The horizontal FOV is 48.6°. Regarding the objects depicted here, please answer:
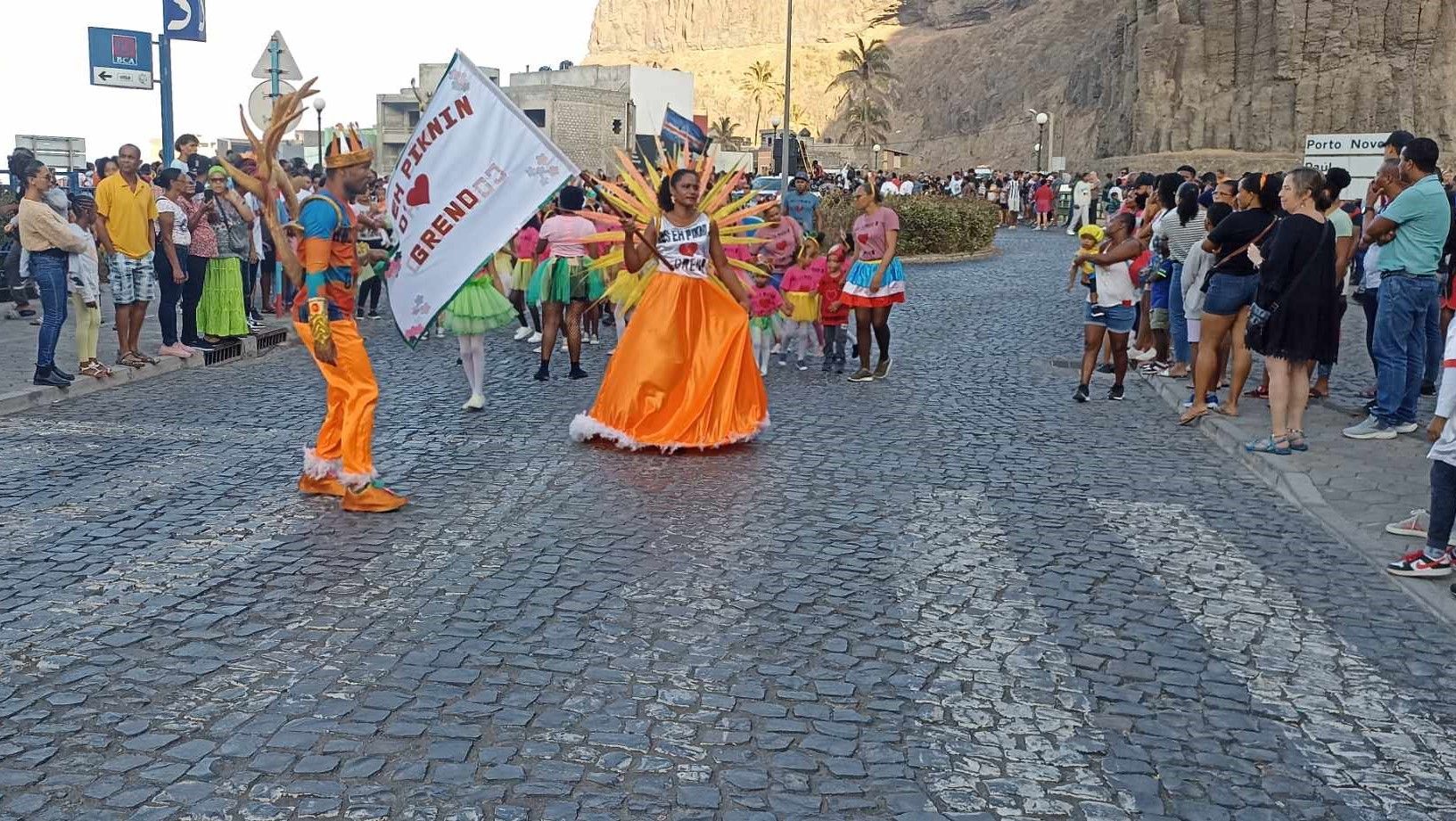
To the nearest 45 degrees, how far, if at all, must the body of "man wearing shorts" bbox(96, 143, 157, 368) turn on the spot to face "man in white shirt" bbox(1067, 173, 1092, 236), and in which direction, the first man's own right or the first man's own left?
approximately 90° to the first man's own left

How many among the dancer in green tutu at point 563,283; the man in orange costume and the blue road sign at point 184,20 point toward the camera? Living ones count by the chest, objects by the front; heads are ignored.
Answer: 1

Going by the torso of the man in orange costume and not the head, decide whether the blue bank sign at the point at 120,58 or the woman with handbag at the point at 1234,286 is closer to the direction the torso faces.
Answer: the woman with handbag

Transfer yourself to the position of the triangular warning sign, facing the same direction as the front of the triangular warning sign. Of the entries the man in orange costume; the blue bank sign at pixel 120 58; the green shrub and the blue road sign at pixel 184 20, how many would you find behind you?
1

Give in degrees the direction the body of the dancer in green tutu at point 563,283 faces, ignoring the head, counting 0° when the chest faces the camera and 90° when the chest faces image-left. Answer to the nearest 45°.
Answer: approximately 180°

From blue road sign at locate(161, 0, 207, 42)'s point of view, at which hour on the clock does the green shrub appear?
The green shrub is roughly at 8 o'clock from the blue road sign.

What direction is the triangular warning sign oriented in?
away from the camera

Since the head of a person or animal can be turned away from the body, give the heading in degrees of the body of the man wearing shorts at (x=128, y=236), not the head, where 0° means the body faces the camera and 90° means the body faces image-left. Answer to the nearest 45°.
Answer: approximately 315°

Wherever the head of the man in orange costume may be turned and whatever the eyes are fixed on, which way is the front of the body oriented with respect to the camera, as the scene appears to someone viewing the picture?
to the viewer's right

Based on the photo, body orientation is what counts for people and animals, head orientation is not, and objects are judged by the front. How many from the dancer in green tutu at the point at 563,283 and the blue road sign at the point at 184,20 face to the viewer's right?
0

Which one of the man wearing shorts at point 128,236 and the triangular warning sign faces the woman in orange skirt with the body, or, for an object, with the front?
the man wearing shorts

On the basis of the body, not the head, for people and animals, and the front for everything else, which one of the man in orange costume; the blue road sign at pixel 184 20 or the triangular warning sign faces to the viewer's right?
the man in orange costume

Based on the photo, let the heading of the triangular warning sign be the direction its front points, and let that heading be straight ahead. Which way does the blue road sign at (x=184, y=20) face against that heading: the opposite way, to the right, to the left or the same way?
the opposite way

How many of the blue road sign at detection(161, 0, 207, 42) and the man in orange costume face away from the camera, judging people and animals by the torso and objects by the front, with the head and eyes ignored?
0

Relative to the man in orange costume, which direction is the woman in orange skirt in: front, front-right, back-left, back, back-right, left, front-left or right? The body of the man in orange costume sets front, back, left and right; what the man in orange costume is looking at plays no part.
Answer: front-left
